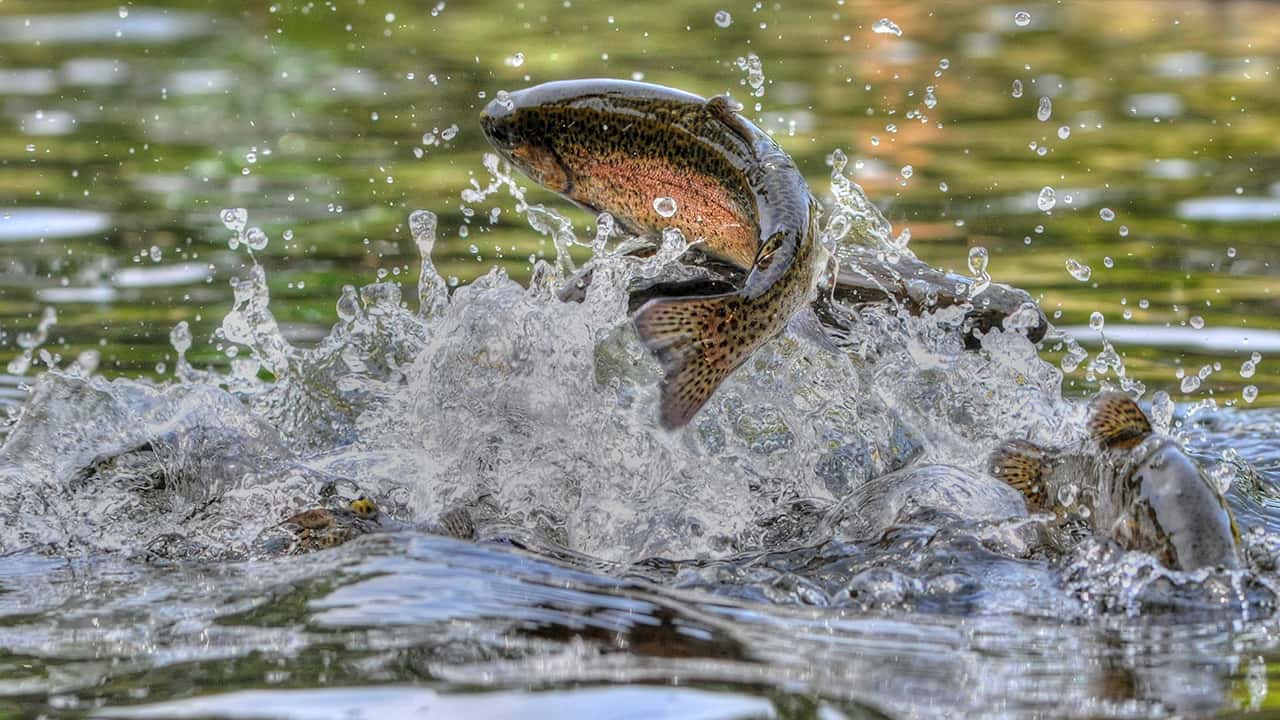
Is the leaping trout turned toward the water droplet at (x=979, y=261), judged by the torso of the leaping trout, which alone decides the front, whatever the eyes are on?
no

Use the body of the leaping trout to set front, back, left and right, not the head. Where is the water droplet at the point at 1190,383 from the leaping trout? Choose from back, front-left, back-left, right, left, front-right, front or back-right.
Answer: back-right

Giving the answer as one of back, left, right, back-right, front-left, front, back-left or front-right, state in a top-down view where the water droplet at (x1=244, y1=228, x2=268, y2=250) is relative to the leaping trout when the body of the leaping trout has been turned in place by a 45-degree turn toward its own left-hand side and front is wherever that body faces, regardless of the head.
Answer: right

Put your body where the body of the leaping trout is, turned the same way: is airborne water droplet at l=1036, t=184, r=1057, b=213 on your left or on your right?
on your right

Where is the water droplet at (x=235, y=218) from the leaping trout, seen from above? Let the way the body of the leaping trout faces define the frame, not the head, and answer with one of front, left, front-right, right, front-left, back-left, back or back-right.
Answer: front-right

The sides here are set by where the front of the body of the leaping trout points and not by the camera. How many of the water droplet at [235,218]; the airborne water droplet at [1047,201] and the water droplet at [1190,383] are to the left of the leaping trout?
0

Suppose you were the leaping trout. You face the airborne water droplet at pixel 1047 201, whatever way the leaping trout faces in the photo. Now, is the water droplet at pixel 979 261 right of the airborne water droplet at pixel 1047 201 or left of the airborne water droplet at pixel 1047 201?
right

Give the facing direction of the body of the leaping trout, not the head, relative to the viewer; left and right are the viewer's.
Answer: facing to the left of the viewer

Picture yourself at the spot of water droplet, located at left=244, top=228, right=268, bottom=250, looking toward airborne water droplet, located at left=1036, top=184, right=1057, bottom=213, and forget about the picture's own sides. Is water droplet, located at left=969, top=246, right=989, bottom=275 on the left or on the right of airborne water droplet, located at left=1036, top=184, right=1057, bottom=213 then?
right
